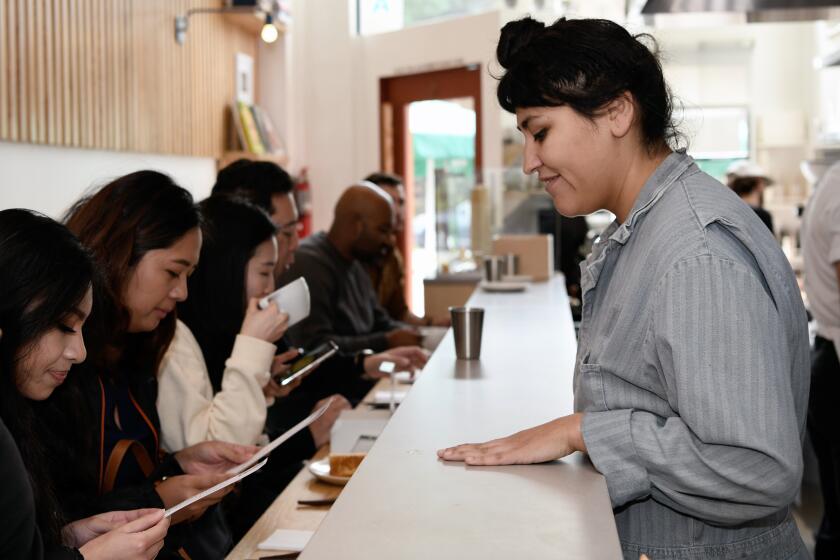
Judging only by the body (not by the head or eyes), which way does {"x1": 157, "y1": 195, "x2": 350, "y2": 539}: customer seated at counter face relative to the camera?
to the viewer's right

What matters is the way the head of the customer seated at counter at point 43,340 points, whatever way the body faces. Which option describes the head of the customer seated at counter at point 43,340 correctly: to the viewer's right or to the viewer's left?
to the viewer's right

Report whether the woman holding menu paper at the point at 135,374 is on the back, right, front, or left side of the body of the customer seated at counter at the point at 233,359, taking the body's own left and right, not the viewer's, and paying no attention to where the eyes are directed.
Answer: right

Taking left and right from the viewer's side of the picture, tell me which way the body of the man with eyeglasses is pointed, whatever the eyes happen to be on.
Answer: facing to the right of the viewer

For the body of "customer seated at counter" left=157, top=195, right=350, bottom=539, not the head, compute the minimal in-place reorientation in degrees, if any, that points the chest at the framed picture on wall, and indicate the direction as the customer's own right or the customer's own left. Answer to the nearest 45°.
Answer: approximately 90° to the customer's own left

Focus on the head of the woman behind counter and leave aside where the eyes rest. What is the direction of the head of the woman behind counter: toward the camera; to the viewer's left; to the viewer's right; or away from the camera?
to the viewer's left

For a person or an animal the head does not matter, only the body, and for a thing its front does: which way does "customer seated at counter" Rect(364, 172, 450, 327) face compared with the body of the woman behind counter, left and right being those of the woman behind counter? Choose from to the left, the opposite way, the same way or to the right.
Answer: the opposite way

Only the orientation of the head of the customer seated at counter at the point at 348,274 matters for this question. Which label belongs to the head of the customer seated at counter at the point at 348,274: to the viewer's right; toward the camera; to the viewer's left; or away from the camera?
to the viewer's right

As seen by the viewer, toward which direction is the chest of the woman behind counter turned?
to the viewer's left

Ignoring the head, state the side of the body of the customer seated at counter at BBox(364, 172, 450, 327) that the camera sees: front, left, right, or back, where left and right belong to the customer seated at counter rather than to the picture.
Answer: right

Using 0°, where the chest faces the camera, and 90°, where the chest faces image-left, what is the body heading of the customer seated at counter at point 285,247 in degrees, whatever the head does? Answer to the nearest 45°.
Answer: approximately 270°

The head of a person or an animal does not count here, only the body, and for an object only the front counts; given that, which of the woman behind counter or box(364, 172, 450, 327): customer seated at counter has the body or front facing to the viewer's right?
the customer seated at counter

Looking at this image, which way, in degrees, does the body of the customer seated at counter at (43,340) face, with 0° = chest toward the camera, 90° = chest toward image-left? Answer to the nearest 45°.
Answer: approximately 270°

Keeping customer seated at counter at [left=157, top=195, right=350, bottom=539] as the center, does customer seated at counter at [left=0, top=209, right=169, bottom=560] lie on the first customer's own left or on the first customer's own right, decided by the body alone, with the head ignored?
on the first customer's own right
